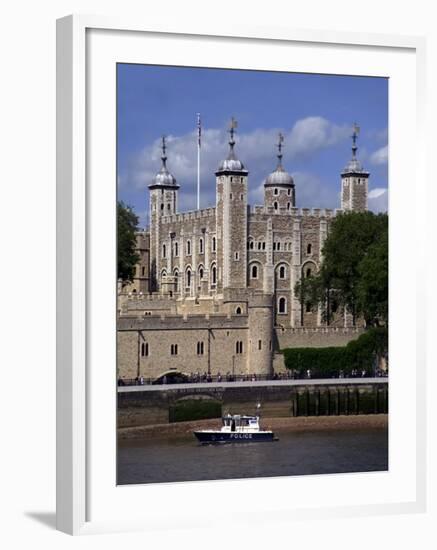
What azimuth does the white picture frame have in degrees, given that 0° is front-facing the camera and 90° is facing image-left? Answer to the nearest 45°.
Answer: approximately 315°
